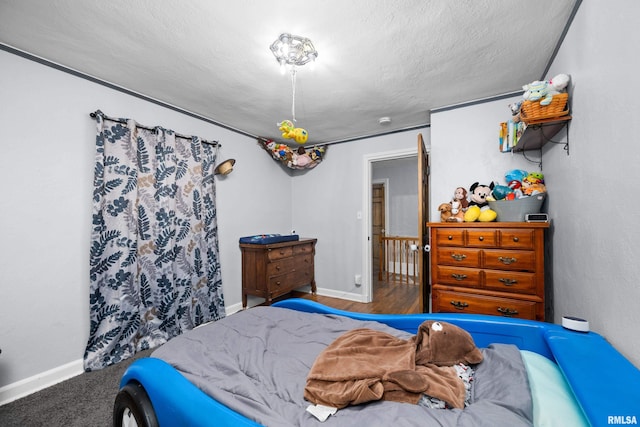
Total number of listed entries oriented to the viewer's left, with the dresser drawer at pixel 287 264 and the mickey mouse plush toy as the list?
0

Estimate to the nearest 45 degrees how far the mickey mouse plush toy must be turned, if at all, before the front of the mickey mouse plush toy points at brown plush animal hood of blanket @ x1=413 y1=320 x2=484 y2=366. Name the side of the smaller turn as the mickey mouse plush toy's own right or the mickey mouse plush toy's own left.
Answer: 0° — it already faces it

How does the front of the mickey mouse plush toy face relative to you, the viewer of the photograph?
facing the viewer

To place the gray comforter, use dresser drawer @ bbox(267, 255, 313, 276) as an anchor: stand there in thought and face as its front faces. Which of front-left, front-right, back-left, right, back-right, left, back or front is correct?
front-right

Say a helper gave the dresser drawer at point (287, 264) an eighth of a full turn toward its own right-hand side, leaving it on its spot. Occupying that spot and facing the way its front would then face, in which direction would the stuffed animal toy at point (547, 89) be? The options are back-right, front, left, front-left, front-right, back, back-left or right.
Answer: front-left

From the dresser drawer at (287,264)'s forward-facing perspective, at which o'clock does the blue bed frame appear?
The blue bed frame is roughly at 1 o'clock from the dresser drawer.
